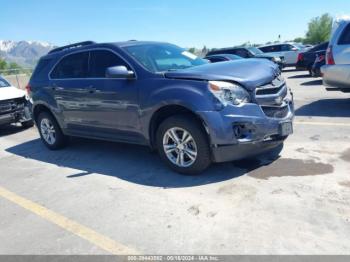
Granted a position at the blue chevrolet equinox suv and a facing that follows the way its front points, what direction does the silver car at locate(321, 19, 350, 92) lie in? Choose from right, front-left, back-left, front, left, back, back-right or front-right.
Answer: left

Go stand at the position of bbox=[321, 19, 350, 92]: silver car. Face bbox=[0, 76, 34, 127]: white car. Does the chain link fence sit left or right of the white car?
right

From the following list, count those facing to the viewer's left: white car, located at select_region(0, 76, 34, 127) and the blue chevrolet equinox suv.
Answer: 0

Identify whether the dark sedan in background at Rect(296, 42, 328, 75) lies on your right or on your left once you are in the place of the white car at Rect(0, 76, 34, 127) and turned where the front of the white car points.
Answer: on your left

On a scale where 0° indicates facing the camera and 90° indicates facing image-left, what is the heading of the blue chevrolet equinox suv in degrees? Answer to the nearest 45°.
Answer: approximately 315°

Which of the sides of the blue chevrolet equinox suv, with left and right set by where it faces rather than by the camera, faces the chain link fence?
back

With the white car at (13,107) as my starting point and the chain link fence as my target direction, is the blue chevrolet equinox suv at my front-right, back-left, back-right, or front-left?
back-right

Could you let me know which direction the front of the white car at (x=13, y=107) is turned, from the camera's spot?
facing the viewer and to the right of the viewer

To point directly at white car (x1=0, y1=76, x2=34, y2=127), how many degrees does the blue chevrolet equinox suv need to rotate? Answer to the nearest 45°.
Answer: approximately 180°

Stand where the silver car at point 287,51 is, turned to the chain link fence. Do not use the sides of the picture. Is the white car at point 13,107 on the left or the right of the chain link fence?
left

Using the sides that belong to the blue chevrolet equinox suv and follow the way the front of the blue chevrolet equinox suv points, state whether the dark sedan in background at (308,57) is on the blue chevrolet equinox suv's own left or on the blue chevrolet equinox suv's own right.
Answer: on the blue chevrolet equinox suv's own left

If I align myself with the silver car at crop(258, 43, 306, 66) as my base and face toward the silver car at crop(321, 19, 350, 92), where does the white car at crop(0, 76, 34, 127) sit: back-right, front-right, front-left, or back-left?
front-right
